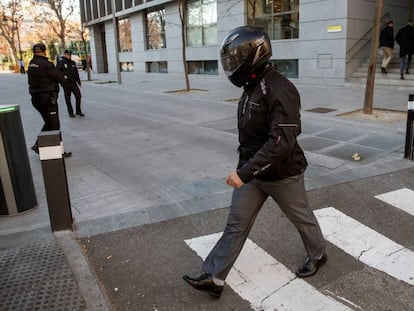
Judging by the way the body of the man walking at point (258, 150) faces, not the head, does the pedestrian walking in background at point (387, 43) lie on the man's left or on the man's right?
on the man's right

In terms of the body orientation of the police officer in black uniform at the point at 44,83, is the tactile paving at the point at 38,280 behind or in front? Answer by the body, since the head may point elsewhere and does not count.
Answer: behind

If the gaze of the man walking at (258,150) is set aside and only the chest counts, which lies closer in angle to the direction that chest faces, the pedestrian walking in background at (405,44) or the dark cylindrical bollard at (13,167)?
the dark cylindrical bollard

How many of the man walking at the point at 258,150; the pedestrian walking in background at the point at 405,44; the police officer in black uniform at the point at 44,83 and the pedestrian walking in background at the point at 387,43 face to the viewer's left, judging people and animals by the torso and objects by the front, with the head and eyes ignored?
1

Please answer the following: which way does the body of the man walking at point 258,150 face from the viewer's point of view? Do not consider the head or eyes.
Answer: to the viewer's left

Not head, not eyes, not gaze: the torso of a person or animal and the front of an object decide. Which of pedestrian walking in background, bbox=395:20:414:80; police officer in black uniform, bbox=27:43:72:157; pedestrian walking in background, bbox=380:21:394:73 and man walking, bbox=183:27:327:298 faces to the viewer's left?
the man walking

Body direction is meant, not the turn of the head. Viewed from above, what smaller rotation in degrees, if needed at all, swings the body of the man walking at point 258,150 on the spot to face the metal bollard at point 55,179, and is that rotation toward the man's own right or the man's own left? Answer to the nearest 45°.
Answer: approximately 45° to the man's own right

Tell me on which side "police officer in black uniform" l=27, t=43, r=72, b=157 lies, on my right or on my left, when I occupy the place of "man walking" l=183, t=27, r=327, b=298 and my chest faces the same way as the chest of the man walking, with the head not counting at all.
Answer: on my right

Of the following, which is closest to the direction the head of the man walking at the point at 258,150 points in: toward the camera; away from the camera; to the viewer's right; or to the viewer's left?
to the viewer's left

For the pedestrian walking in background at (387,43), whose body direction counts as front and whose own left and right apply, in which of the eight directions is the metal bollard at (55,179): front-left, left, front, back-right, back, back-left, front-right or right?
right

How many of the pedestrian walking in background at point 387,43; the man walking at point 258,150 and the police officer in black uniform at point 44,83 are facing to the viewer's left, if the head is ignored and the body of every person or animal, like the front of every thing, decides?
1
